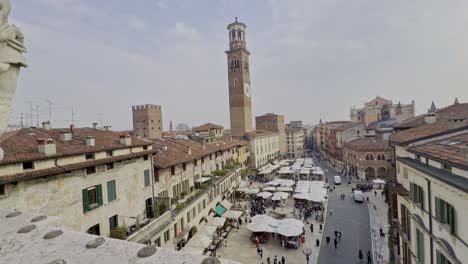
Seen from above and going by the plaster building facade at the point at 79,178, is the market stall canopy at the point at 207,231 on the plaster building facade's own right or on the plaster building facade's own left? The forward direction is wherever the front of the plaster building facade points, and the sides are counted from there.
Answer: on the plaster building facade's own left

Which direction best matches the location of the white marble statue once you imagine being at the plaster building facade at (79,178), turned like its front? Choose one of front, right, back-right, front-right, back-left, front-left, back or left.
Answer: front-right

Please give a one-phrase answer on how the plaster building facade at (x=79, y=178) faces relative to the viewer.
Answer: facing the viewer and to the right of the viewer

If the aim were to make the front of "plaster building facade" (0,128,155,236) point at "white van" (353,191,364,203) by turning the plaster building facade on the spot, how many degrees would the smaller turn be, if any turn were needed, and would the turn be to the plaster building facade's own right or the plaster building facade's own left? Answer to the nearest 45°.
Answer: approximately 45° to the plaster building facade's own left

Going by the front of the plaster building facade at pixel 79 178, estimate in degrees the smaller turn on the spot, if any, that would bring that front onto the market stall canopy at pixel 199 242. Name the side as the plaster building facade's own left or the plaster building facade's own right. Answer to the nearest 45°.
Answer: approximately 45° to the plaster building facade's own left

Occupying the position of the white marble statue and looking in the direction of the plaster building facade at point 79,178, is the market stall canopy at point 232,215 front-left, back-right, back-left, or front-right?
front-right

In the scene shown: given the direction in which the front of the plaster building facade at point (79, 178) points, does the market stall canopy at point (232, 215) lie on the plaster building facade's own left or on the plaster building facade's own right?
on the plaster building facade's own left
